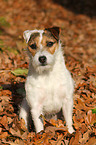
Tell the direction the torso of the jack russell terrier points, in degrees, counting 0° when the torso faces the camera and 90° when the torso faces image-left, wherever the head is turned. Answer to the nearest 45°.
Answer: approximately 0°

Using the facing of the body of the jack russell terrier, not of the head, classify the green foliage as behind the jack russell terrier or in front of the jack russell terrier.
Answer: behind
